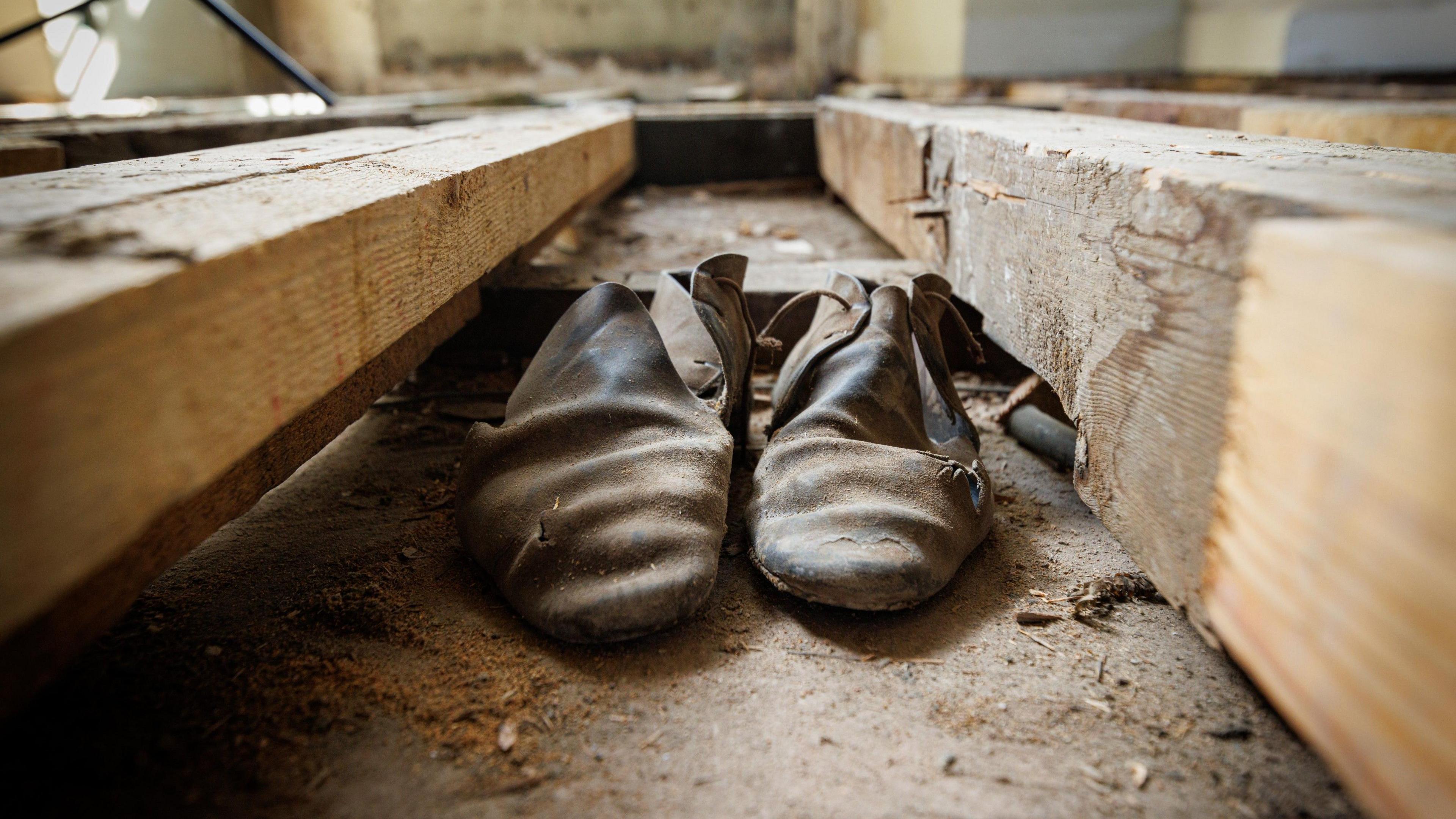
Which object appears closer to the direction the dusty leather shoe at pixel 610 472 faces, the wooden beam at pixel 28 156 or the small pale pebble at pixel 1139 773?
the small pale pebble

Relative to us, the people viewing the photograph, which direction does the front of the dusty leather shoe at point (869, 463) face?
facing the viewer

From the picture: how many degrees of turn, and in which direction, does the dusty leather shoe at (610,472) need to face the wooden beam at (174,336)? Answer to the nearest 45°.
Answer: approximately 45° to its right

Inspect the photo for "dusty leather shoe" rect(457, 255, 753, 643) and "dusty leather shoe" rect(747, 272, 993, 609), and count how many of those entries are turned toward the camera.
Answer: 2

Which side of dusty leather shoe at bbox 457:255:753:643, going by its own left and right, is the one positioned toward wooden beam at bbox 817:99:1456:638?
left

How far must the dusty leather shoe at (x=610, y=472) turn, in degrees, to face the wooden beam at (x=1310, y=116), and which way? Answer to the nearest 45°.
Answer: approximately 135° to its left

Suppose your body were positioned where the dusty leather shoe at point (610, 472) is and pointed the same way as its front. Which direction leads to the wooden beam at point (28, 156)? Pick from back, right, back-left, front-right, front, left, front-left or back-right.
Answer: back-right

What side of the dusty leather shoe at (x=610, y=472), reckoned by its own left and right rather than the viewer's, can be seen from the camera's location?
front

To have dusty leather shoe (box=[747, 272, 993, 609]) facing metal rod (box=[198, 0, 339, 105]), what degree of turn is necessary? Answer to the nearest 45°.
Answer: approximately 135° to its right
